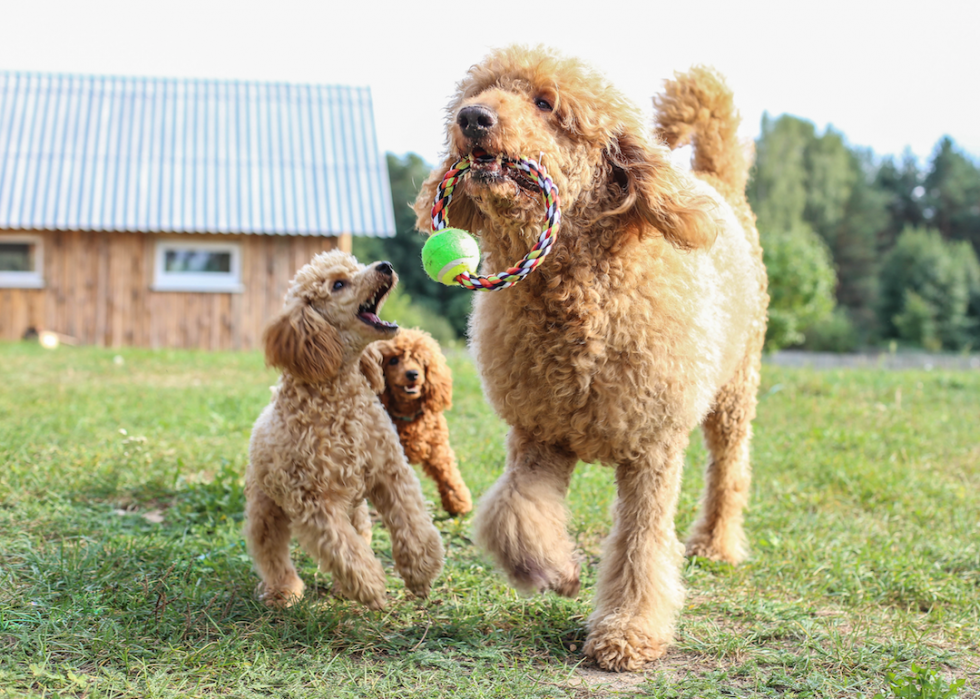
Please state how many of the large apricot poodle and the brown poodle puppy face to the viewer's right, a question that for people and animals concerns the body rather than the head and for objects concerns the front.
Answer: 0

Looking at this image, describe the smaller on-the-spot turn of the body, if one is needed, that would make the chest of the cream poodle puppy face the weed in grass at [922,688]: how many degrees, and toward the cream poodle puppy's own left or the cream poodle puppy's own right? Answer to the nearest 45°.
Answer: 0° — it already faces it

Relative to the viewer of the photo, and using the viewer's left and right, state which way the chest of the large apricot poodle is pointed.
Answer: facing the viewer and to the left of the viewer

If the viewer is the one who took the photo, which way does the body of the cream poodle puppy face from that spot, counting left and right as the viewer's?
facing the viewer and to the right of the viewer

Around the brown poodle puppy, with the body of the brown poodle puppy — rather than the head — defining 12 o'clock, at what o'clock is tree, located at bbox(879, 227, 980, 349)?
The tree is roughly at 7 o'clock from the brown poodle puppy.

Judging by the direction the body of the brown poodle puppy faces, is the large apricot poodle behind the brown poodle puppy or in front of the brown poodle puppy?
in front

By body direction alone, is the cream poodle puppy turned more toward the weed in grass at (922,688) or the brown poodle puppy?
the weed in grass

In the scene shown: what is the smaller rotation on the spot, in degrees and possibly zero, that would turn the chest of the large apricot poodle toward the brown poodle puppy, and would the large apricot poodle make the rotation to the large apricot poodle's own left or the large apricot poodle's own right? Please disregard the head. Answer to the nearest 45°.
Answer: approximately 90° to the large apricot poodle's own right

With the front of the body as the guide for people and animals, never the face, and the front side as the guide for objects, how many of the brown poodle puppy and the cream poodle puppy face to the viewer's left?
0

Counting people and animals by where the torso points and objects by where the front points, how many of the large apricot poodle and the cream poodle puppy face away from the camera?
0

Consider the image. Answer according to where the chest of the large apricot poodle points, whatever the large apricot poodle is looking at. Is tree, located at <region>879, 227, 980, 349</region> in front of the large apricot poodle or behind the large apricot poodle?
behind

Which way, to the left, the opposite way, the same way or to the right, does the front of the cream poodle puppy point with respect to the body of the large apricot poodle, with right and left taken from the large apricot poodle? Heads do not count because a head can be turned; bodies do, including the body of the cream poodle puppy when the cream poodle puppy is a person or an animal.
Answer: to the left

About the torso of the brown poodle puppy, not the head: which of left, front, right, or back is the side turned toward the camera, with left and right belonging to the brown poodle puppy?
front

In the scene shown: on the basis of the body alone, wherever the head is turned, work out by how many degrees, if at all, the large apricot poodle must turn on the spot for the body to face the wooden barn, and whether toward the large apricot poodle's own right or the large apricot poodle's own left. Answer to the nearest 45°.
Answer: approximately 90° to the large apricot poodle's own right
